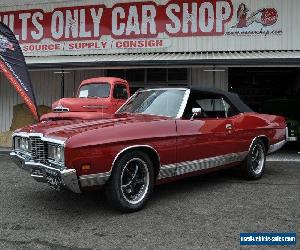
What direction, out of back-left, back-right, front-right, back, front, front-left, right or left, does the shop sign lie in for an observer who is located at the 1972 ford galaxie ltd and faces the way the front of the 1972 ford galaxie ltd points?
back-right

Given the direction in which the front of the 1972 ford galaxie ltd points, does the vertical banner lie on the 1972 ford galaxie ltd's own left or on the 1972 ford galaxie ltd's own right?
on the 1972 ford galaxie ltd's own right

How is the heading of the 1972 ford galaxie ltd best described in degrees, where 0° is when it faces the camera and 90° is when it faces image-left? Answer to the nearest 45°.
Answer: approximately 45°

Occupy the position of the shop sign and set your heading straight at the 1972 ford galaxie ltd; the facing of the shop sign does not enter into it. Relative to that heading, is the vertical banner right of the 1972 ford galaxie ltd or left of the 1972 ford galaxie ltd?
right
